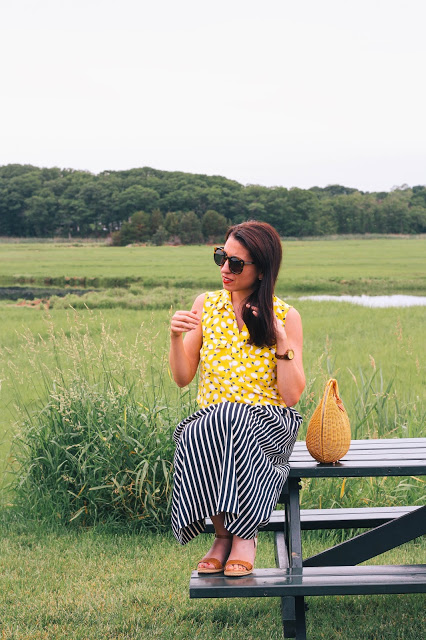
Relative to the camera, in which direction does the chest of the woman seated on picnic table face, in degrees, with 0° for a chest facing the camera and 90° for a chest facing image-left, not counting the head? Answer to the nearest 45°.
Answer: approximately 45°
